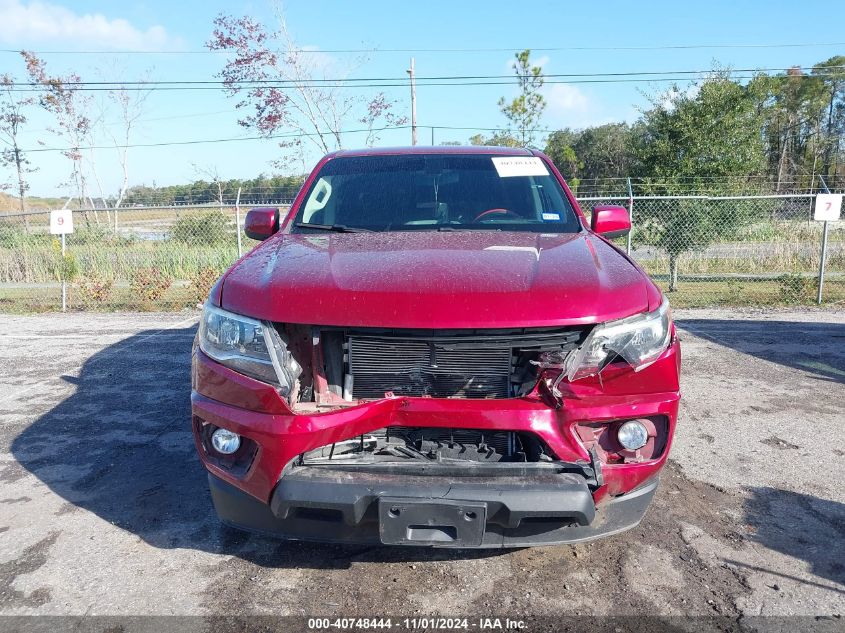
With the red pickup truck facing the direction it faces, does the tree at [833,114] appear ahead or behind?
behind

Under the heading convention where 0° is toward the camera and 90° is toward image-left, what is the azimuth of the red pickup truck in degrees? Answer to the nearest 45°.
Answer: approximately 0°

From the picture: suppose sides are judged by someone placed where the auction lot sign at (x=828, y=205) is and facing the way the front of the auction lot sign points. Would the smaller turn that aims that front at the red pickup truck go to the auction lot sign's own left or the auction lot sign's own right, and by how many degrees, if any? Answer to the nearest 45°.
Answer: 0° — it already faces it

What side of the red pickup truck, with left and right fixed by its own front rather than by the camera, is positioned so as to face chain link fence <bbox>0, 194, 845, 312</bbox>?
back

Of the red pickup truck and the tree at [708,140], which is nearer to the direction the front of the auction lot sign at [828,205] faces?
the red pickup truck

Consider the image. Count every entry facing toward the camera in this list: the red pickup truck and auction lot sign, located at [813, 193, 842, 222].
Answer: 2

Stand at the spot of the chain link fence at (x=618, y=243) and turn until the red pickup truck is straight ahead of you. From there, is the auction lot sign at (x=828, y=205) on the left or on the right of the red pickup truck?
left

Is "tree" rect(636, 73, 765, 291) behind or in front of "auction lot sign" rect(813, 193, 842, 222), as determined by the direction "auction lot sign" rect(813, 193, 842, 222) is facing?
behind
